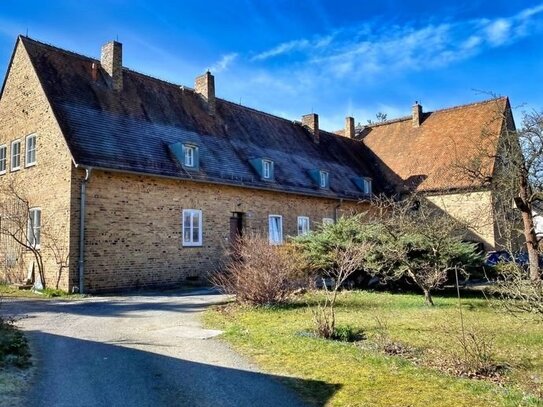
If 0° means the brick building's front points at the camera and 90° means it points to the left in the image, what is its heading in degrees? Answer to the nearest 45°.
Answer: approximately 315°

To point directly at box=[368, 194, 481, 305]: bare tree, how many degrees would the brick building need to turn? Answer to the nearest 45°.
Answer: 0° — it already faces it
